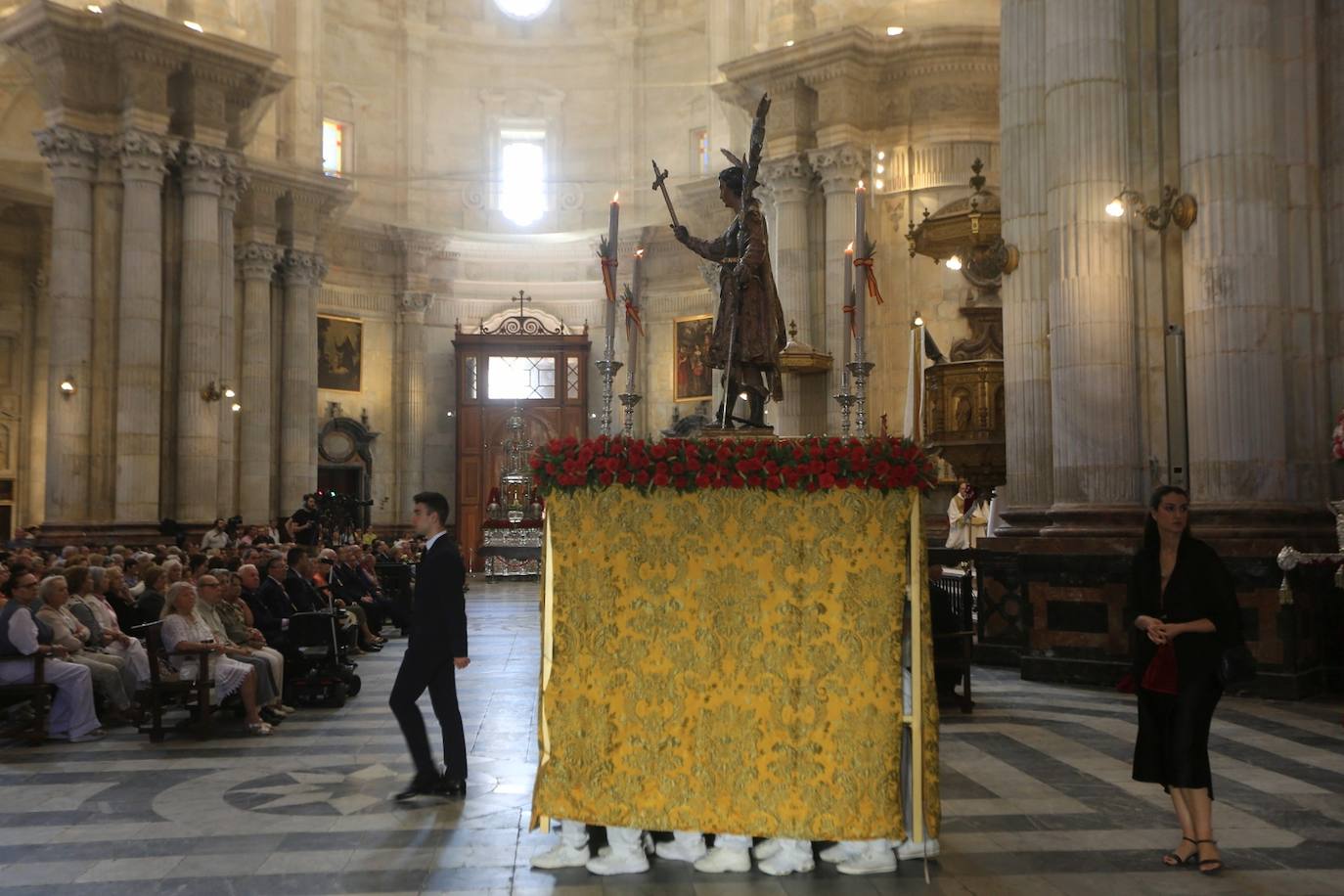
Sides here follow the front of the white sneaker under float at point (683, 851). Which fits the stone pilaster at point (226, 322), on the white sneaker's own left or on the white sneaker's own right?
on the white sneaker's own right

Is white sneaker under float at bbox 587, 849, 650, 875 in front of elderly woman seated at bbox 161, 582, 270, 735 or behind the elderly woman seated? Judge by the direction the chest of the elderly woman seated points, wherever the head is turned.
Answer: in front

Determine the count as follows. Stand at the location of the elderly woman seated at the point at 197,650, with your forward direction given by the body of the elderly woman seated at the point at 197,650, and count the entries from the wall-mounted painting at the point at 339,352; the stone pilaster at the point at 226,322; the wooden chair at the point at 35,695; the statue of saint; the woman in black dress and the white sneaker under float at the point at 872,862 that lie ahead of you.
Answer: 3

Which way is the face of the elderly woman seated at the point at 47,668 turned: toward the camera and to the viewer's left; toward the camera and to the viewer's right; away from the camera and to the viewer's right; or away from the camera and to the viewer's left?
toward the camera and to the viewer's right

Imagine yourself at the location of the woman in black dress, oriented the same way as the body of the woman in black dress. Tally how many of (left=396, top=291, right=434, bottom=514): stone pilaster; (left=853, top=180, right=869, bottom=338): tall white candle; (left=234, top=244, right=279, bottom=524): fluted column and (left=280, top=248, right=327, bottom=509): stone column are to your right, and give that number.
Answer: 4

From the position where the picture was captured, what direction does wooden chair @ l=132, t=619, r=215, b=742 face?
facing to the right of the viewer

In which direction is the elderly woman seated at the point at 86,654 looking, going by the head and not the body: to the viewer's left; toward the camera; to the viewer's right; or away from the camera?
to the viewer's right
